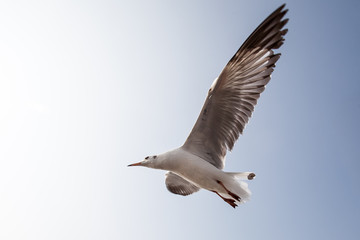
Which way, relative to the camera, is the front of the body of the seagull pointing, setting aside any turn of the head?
to the viewer's left
